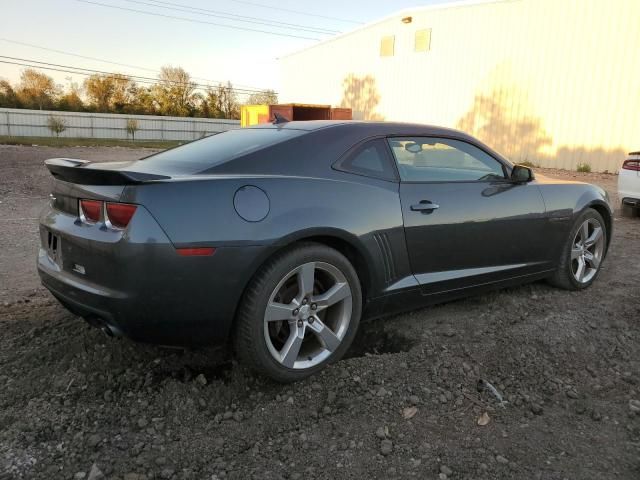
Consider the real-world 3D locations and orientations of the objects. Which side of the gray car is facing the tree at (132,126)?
left

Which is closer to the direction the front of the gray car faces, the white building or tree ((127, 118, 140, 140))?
the white building

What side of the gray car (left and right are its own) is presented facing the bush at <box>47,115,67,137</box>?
left

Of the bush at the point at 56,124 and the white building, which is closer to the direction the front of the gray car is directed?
the white building

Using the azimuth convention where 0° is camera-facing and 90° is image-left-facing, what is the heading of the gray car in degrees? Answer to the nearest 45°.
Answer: approximately 225°

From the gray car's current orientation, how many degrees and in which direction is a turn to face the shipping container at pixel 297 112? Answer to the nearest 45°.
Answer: approximately 45° to its left

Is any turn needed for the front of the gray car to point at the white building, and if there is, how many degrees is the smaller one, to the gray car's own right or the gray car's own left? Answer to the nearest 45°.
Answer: approximately 45° to the gray car's own left
